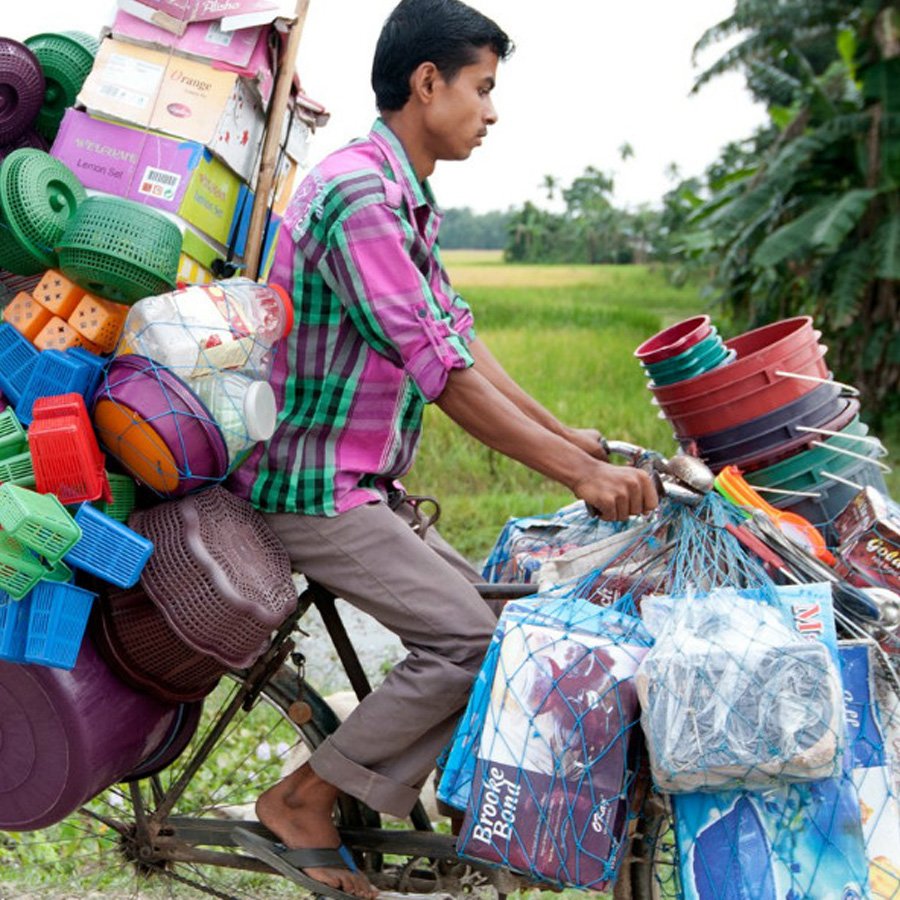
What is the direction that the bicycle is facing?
to the viewer's right

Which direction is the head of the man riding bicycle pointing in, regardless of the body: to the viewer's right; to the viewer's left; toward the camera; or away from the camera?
to the viewer's right

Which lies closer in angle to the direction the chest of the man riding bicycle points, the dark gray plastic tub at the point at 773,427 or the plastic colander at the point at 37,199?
the dark gray plastic tub

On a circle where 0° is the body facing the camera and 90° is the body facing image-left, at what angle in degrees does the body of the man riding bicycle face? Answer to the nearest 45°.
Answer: approximately 270°

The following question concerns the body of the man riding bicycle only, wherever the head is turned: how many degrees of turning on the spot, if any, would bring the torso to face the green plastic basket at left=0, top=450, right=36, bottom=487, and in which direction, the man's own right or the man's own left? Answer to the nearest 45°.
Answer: approximately 135° to the man's own right
